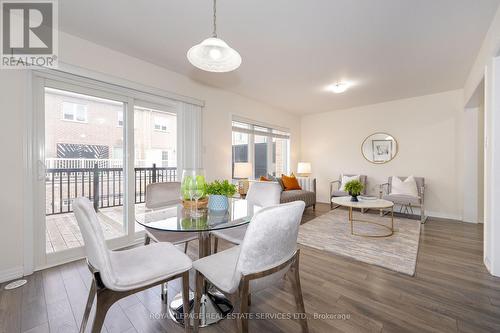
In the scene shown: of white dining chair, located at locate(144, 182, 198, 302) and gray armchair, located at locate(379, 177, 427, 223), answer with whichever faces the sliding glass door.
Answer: the gray armchair

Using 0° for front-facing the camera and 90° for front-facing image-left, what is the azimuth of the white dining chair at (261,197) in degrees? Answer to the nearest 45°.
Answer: approximately 45°

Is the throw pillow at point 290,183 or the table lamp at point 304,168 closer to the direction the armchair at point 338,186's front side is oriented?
the throw pillow

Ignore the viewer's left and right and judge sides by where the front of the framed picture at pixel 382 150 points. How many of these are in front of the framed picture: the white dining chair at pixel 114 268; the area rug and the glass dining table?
3

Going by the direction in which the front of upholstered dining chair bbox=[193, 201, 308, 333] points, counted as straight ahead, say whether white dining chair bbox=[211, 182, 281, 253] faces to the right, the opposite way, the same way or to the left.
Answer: to the left

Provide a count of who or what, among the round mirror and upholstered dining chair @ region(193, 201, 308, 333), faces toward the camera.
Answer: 1

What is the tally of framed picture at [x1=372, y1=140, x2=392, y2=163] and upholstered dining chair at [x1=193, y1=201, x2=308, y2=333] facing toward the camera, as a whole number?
1

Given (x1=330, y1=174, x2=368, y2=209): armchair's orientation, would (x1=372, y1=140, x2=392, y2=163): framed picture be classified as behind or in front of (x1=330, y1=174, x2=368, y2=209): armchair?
behind

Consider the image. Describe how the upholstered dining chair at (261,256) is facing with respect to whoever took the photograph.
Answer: facing away from the viewer and to the left of the viewer

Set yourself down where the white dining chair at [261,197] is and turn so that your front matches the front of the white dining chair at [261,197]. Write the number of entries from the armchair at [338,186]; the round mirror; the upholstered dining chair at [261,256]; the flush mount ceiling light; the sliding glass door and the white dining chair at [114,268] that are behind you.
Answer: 3

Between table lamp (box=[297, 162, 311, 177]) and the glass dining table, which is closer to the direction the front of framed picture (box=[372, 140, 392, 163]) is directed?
the glass dining table

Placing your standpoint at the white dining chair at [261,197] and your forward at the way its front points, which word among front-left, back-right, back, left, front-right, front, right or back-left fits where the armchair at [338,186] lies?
back
